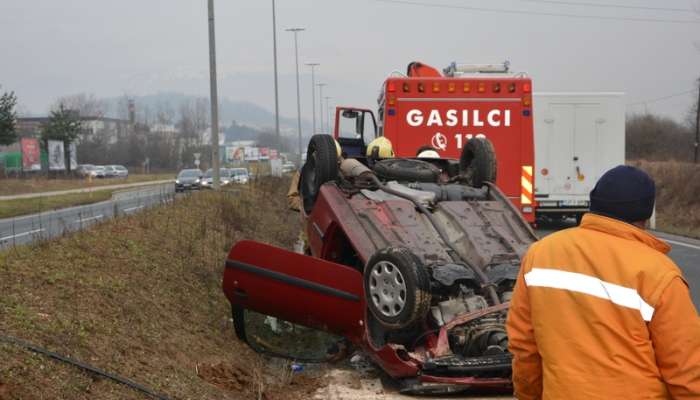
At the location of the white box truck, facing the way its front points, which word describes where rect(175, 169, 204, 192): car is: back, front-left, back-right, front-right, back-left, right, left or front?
front-left

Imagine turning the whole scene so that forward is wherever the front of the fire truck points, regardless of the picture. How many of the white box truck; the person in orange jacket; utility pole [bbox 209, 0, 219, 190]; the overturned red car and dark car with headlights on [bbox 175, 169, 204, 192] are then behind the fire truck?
2

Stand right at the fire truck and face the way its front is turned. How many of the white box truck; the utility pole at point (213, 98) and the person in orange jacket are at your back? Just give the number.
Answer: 1

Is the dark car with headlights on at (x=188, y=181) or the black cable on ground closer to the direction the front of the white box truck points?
the dark car with headlights on

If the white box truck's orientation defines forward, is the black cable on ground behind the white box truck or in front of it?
behind

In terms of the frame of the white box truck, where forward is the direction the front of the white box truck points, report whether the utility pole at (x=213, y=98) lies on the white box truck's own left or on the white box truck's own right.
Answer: on the white box truck's own left

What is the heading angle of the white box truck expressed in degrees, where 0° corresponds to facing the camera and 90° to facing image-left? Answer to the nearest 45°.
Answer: approximately 180°

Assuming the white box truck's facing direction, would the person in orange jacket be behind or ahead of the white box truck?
behind
